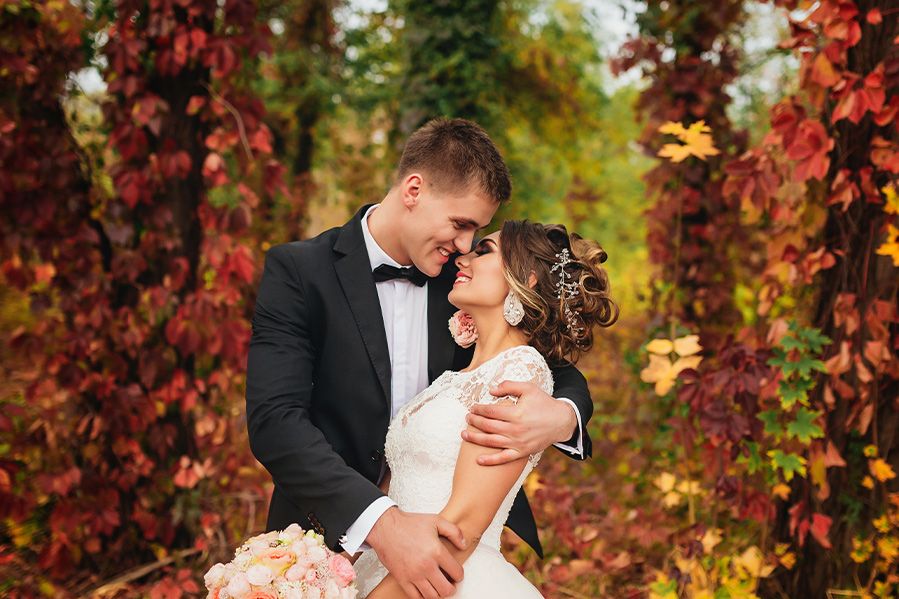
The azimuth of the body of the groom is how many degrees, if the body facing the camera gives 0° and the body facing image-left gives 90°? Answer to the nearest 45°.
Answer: approximately 315°

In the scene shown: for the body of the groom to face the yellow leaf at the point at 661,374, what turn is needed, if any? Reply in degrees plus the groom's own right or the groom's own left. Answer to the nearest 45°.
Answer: approximately 90° to the groom's own left

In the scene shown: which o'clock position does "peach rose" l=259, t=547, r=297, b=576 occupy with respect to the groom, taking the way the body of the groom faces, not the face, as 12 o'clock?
The peach rose is roughly at 2 o'clock from the groom.

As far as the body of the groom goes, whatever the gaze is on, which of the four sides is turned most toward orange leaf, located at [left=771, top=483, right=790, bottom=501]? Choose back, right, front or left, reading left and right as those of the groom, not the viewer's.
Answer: left

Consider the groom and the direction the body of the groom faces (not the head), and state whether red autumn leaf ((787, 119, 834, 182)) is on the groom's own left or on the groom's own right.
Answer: on the groom's own left

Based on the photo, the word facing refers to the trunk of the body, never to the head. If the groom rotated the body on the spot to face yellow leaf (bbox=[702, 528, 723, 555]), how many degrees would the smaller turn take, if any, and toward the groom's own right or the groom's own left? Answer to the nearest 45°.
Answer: approximately 90° to the groom's own left

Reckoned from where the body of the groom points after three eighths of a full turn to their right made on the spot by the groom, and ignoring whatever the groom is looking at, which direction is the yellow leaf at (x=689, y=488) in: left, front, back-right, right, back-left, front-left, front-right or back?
back-right

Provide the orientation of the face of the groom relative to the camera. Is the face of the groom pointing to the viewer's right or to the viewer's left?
to the viewer's right

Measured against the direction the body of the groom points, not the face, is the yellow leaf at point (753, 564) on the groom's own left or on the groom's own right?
on the groom's own left

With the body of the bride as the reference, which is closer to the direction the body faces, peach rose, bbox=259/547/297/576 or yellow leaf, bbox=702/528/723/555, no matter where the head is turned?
the peach rose

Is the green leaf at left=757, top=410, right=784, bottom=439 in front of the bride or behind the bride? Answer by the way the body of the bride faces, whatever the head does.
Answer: behind
